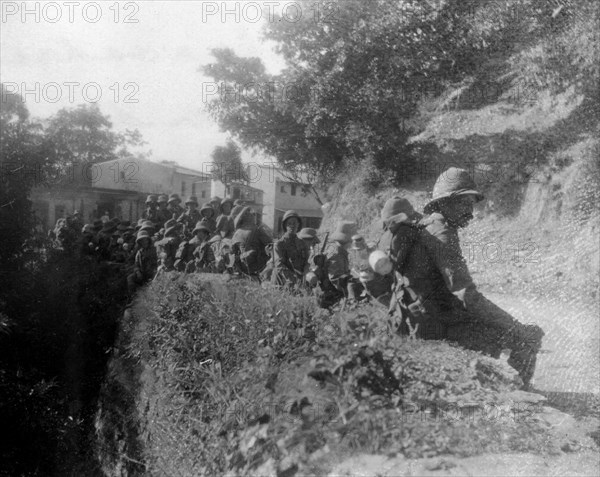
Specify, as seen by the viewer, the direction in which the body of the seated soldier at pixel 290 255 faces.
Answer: toward the camera

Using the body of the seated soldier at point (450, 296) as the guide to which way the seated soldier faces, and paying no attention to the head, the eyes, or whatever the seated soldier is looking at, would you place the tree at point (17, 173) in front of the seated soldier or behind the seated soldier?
behind

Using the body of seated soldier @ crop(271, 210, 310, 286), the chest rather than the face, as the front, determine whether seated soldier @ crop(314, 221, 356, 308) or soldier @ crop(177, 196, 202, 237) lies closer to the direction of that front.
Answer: the seated soldier

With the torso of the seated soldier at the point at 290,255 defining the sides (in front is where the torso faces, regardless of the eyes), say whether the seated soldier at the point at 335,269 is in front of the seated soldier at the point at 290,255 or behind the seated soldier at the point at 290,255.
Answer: in front

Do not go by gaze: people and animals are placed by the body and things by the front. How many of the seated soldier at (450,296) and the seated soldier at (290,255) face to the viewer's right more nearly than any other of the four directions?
1

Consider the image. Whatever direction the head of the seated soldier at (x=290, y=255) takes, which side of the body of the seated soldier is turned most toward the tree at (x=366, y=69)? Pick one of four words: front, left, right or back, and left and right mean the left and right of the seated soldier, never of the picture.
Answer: back

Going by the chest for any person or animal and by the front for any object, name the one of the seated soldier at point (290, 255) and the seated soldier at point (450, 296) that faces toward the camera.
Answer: the seated soldier at point (290, 255)

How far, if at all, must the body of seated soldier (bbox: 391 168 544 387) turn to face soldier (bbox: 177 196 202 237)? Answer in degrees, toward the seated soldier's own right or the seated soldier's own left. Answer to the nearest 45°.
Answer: approximately 135° to the seated soldier's own left

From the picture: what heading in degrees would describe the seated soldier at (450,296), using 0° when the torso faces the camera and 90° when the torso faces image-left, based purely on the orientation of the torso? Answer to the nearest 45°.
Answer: approximately 270°
